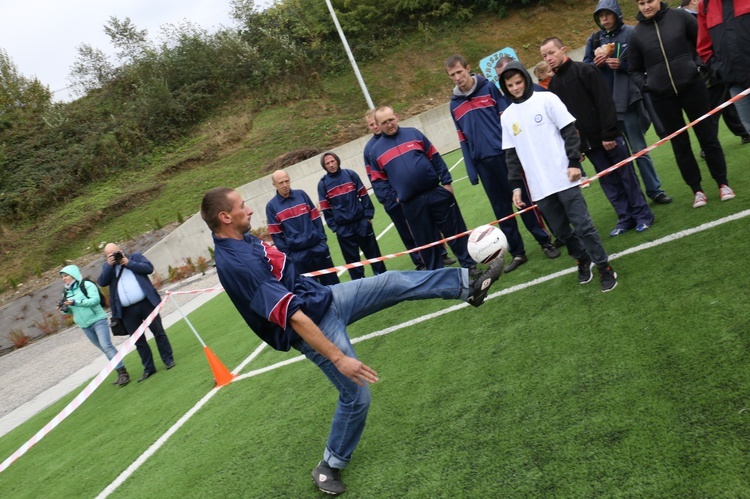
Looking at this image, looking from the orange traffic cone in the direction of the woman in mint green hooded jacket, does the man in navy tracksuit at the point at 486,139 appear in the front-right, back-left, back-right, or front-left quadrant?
back-right

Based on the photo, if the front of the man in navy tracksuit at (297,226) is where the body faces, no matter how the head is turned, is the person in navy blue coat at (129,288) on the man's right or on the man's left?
on the man's right

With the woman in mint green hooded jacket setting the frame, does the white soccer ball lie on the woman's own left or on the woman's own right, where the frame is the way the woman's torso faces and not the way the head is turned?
on the woman's own left

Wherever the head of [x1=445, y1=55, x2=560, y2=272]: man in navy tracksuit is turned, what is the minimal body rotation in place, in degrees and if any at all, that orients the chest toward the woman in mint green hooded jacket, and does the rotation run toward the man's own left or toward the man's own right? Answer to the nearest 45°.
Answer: approximately 90° to the man's own right

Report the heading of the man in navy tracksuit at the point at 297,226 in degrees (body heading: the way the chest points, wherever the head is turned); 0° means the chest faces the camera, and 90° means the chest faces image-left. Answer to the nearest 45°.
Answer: approximately 0°
